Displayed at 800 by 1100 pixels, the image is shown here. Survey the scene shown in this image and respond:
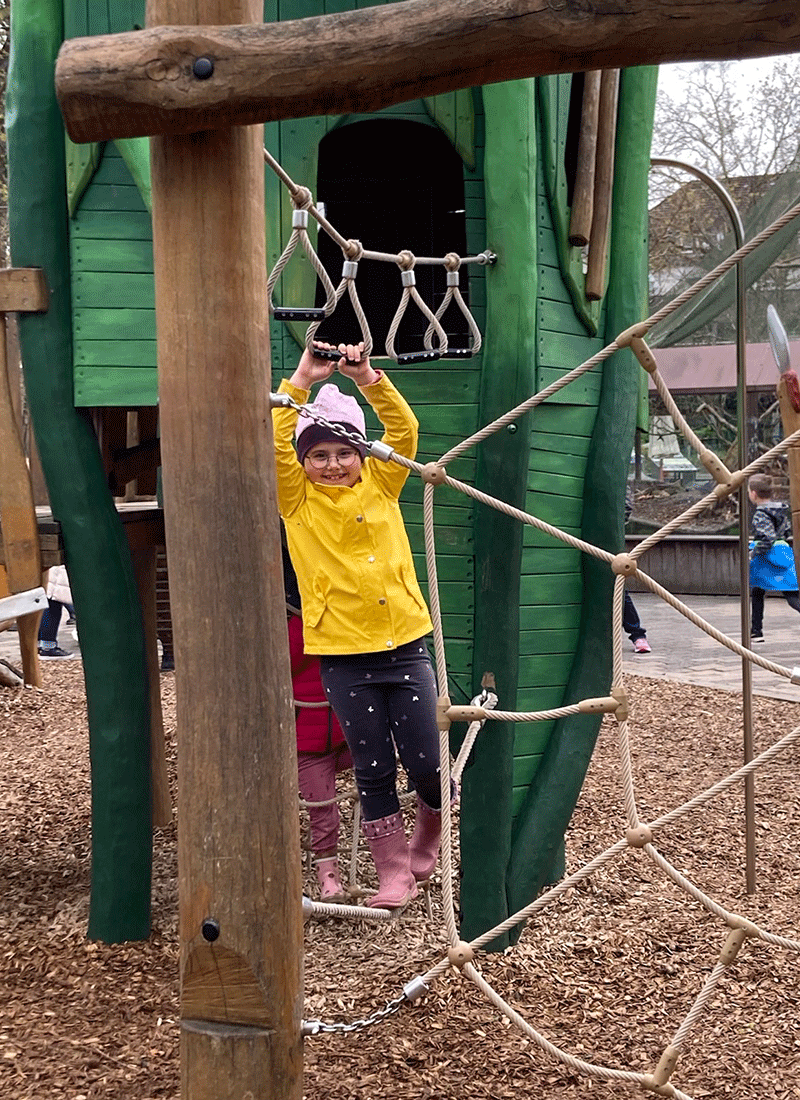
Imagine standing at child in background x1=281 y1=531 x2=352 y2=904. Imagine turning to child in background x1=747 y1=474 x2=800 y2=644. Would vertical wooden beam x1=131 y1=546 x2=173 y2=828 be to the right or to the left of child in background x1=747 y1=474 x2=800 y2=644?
left

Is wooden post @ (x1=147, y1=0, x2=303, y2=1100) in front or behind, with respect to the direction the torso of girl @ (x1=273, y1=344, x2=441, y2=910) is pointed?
in front

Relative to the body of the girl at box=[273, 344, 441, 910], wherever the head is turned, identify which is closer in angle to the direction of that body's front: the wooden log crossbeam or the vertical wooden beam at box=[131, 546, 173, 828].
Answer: the wooden log crossbeam

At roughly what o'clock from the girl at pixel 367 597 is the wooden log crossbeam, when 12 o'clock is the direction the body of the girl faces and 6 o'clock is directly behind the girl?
The wooden log crossbeam is roughly at 12 o'clock from the girl.

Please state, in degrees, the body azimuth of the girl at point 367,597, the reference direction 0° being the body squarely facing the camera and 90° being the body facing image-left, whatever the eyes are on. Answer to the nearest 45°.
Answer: approximately 0°

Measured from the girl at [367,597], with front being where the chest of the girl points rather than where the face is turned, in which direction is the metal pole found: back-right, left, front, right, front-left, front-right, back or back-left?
back-left

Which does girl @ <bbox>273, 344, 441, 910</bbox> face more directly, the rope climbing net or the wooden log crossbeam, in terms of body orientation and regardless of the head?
the wooden log crossbeam

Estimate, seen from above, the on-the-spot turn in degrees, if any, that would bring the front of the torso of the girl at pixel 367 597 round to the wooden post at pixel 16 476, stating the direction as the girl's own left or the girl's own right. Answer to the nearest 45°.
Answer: approximately 135° to the girl's own right

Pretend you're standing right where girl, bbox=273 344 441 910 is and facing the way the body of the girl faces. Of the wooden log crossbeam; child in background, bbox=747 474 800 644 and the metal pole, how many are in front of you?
1

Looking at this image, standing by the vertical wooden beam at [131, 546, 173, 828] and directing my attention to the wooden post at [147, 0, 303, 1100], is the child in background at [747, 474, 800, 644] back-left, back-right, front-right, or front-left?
back-left

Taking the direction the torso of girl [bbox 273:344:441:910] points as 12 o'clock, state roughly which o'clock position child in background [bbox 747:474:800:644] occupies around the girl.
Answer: The child in background is roughly at 7 o'clock from the girl.

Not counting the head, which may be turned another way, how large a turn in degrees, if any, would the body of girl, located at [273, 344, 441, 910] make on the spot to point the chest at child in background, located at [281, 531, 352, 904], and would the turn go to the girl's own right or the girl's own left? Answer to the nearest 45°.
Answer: approximately 180°
